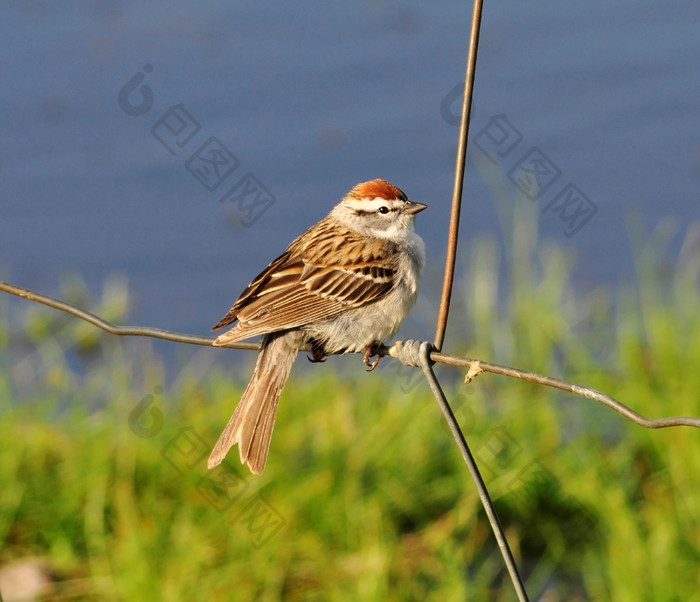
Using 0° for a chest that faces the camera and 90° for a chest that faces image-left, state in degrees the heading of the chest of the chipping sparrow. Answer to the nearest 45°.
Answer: approximately 270°
